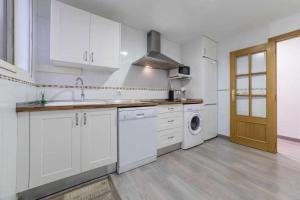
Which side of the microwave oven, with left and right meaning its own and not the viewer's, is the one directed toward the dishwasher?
right

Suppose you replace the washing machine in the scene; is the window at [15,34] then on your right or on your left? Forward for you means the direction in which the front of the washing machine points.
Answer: on your right

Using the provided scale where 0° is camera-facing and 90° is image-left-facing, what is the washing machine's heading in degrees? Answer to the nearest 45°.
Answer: approximately 315°

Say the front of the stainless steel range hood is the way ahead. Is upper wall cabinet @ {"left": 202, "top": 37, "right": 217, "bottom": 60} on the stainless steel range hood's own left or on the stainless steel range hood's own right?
on the stainless steel range hood's own left

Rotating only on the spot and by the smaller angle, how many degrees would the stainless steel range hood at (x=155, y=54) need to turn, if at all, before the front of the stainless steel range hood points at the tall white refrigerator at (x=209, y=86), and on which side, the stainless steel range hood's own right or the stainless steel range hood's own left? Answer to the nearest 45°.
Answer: approximately 45° to the stainless steel range hood's own left

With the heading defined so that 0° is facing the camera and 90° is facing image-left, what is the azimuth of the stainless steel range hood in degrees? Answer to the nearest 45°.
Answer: approximately 315°

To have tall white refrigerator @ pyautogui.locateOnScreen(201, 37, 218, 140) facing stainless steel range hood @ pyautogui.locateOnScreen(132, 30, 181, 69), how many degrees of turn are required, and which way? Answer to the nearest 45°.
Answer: approximately 90° to its right

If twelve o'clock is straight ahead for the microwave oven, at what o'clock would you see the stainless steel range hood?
The stainless steel range hood is roughly at 3 o'clock from the microwave oven.

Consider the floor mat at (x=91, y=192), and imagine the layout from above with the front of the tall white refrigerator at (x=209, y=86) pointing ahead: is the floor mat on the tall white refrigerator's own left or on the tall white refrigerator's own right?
on the tall white refrigerator's own right
